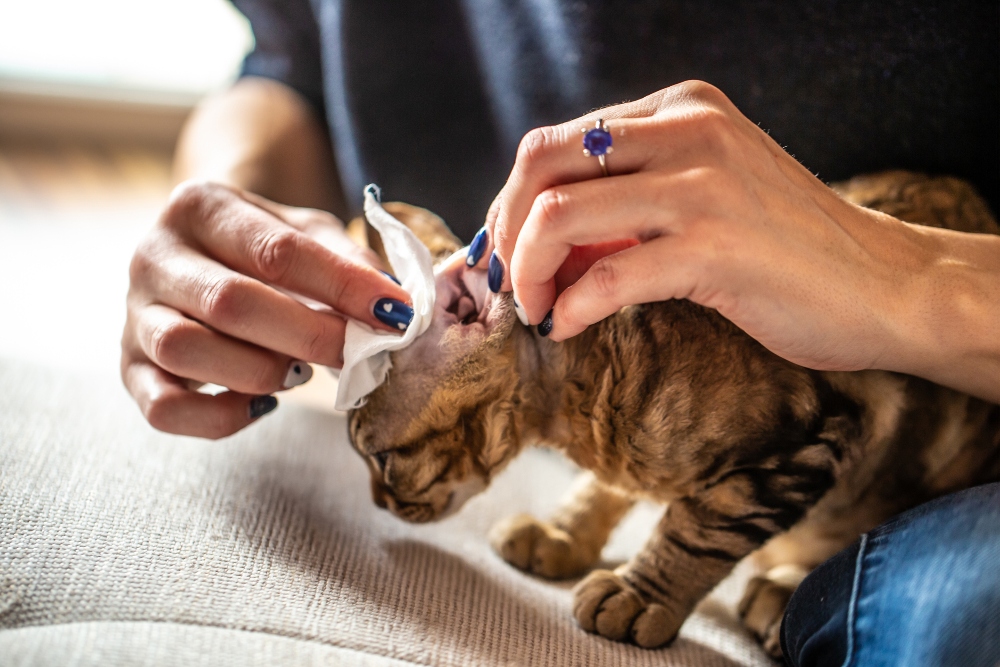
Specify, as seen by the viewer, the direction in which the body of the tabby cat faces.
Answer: to the viewer's left
